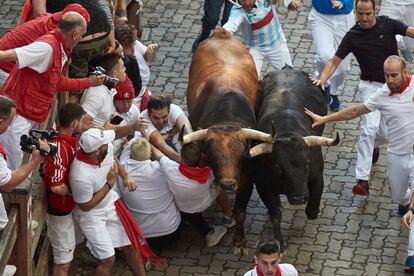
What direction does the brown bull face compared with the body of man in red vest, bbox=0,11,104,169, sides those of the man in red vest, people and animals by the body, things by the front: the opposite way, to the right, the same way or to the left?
to the right

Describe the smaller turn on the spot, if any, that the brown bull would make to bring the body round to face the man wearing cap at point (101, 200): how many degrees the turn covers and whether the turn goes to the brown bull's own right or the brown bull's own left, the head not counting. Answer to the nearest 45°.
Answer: approximately 45° to the brown bull's own right

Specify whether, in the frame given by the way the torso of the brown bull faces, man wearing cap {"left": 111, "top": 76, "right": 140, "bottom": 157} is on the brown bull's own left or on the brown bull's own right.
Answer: on the brown bull's own right

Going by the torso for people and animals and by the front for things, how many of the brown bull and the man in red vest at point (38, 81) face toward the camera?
1

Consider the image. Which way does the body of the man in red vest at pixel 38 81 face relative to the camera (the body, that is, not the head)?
to the viewer's right

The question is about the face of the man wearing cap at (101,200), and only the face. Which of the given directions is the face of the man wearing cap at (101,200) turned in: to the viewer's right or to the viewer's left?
to the viewer's right

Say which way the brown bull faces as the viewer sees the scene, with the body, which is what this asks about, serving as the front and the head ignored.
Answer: toward the camera

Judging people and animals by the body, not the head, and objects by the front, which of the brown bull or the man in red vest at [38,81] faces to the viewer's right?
the man in red vest

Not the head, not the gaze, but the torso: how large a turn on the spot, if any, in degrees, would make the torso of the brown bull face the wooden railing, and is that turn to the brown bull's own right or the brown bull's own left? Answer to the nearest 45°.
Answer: approximately 45° to the brown bull's own right

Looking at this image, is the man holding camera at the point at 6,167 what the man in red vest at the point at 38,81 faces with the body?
no
